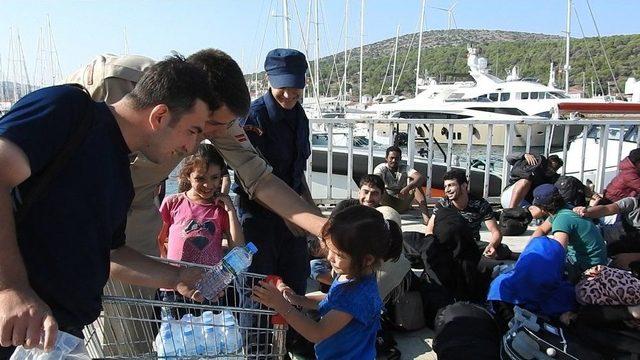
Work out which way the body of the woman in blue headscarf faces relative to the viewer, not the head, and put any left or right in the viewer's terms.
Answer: facing away from the viewer

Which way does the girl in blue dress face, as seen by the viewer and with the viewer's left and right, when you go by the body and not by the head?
facing to the left of the viewer

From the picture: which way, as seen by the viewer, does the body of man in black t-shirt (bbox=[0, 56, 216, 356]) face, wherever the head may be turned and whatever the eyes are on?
to the viewer's right

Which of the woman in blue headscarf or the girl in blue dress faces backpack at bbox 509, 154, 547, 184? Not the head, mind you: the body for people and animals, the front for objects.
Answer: the woman in blue headscarf

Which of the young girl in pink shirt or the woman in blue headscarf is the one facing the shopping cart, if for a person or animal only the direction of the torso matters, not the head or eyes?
the young girl in pink shirt

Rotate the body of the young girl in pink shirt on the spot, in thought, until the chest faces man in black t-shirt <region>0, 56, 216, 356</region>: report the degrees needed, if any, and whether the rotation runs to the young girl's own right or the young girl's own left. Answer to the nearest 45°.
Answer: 0° — they already face them

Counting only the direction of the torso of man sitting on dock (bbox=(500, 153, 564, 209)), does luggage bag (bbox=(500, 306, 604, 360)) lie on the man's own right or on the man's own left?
on the man's own left

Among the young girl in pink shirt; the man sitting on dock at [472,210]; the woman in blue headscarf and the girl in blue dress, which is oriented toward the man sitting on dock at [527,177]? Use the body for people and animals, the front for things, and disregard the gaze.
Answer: the woman in blue headscarf

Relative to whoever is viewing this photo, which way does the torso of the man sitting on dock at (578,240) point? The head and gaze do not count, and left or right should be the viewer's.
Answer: facing to the left of the viewer

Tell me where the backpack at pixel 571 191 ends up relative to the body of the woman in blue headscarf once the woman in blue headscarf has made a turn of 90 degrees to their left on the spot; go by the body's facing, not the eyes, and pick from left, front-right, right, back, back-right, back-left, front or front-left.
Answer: right

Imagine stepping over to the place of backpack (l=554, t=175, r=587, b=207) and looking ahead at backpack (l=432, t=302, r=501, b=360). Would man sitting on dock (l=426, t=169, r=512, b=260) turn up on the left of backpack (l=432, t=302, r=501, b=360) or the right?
right
